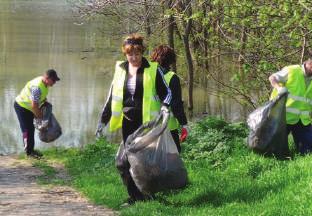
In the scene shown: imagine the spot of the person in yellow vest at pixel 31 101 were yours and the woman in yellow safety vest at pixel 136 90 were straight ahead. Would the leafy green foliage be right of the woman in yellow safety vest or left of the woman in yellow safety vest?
left

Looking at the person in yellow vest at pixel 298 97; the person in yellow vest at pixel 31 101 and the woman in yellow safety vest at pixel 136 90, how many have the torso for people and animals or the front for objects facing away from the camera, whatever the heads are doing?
0

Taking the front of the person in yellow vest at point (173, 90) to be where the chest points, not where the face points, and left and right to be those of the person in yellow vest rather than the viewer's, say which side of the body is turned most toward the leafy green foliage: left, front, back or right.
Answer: front

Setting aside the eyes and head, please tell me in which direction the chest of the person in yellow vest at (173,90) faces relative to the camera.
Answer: away from the camera

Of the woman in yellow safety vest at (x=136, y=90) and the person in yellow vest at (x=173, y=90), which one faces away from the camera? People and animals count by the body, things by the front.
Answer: the person in yellow vest

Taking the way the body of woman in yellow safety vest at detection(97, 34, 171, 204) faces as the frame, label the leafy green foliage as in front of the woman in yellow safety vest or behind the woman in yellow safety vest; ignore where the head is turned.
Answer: behind

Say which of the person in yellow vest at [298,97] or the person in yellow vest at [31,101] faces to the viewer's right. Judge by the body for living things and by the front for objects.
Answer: the person in yellow vest at [31,101]

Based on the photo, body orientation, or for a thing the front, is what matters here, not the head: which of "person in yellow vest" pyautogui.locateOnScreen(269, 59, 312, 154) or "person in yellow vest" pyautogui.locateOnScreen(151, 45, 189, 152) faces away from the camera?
"person in yellow vest" pyautogui.locateOnScreen(151, 45, 189, 152)

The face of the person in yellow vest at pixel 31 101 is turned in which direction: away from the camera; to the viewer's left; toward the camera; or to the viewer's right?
to the viewer's right

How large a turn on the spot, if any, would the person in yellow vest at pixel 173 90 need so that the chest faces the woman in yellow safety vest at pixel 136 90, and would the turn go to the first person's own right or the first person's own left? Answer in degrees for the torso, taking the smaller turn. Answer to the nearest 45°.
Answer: approximately 135° to the first person's own left

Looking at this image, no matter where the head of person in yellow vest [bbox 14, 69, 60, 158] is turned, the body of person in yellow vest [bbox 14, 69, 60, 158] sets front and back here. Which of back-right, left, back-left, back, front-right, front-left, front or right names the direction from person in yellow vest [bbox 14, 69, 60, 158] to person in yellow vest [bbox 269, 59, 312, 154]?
front-right

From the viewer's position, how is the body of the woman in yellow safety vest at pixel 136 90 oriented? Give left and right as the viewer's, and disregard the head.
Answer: facing the viewer

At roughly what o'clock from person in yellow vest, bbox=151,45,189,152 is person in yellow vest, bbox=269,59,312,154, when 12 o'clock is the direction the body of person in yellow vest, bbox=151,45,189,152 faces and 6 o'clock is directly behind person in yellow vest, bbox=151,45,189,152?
person in yellow vest, bbox=269,59,312,154 is roughly at 2 o'clock from person in yellow vest, bbox=151,45,189,152.

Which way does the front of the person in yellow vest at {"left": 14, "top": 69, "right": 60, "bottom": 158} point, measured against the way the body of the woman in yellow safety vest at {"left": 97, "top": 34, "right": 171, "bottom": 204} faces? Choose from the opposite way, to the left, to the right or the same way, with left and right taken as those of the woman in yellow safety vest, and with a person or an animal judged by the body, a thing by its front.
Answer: to the left

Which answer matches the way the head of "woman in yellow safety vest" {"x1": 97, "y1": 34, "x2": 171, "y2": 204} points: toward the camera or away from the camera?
toward the camera
